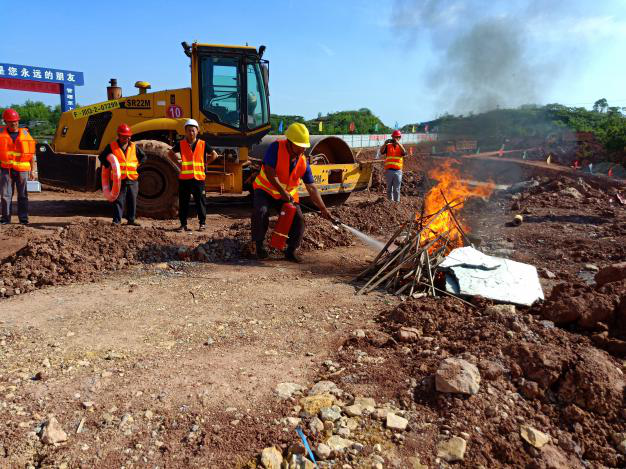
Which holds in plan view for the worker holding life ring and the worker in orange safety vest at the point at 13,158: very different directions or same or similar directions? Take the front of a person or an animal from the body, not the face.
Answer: same or similar directions

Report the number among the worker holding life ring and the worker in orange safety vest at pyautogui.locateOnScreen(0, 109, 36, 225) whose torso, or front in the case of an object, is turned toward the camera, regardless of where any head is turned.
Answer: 2

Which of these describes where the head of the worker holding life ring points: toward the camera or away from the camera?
toward the camera

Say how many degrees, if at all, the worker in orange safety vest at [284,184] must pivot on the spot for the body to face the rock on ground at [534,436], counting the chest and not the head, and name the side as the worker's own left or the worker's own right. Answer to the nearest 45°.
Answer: approximately 45° to the worker's own right

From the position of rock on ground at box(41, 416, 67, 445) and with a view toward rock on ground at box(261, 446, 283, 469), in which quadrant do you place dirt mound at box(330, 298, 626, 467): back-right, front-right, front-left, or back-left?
front-left

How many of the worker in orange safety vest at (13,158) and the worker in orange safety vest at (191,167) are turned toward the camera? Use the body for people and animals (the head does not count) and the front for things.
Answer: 2

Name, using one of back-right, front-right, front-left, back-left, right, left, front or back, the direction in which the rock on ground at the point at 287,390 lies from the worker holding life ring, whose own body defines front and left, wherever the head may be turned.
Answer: front

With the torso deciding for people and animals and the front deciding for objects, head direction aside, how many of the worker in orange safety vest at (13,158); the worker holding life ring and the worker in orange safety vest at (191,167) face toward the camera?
3

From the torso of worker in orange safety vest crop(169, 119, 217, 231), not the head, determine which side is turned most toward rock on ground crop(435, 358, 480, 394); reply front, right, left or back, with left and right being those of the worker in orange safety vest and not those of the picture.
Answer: front

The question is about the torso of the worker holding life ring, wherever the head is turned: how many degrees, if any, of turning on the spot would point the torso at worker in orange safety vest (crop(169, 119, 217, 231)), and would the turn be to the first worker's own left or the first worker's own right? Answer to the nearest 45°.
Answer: approximately 45° to the first worker's own left

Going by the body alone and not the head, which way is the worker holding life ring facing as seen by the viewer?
toward the camera

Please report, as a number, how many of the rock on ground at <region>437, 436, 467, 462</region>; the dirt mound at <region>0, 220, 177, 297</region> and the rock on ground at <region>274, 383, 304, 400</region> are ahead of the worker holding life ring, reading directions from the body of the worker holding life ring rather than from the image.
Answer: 3

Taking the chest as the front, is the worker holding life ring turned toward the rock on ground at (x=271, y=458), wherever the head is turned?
yes

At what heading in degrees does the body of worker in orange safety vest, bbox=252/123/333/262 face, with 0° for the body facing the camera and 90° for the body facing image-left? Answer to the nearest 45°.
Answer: approximately 315°

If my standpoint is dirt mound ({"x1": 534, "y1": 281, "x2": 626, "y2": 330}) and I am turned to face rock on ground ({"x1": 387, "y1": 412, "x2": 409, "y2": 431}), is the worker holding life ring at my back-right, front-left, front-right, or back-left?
front-right

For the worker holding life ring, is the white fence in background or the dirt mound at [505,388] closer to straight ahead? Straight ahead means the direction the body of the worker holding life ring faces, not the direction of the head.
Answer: the dirt mound

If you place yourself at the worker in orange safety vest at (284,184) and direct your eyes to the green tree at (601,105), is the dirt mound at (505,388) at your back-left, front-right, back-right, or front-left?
back-right

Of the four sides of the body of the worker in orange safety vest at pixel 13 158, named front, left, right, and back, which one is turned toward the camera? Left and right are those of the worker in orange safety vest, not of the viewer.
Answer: front
